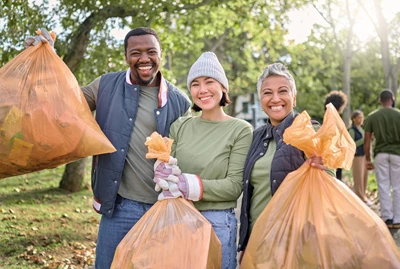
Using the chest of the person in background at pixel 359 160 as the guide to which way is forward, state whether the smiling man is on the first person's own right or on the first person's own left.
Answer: on the first person's own right

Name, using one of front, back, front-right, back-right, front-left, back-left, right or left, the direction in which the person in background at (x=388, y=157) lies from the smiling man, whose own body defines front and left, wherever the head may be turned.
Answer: back-left

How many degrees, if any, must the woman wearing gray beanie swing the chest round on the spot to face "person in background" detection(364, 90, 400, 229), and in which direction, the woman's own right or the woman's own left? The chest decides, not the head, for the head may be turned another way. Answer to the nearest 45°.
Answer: approximately 135° to the woman's own left

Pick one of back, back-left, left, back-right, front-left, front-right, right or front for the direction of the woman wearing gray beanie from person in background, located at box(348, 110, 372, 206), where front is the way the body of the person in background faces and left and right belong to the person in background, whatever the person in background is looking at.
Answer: front-right

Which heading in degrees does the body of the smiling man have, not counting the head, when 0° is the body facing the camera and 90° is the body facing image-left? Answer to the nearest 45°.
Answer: approximately 0°

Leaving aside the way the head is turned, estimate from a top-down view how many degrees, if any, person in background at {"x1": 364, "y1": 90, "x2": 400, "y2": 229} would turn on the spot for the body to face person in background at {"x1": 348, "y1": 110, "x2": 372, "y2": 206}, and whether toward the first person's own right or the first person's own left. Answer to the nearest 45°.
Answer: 0° — they already face them
